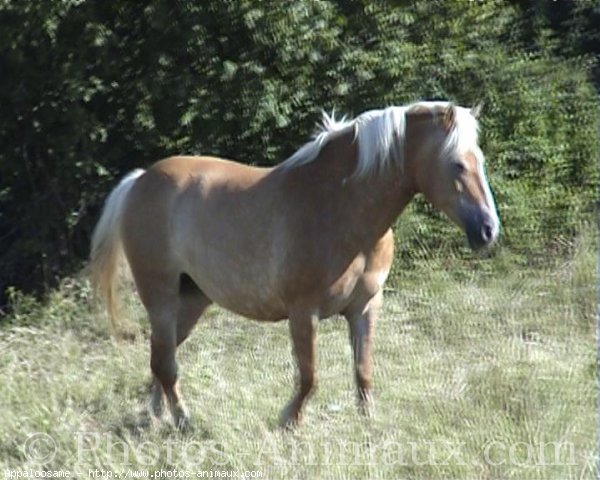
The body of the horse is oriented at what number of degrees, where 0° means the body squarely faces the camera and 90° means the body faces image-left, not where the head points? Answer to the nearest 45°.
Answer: approximately 315°
